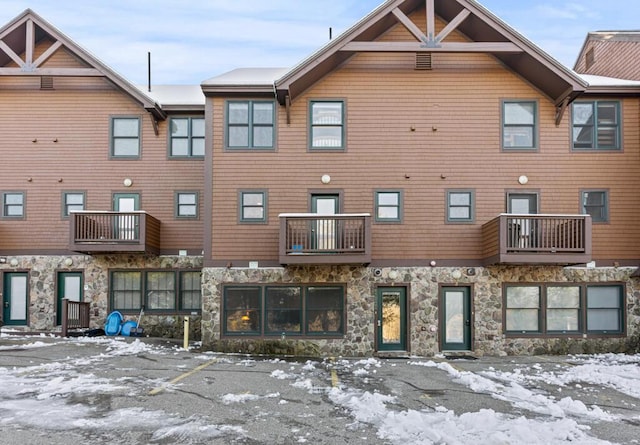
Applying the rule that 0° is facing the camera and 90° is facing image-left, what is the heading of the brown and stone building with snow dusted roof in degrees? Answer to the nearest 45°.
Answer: approximately 0°

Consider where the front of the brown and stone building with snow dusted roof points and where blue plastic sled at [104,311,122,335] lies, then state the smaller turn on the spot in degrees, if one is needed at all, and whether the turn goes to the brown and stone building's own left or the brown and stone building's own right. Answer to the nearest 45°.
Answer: approximately 90° to the brown and stone building's own right

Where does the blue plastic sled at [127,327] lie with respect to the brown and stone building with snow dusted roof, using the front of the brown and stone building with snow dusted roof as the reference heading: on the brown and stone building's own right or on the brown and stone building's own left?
on the brown and stone building's own right
